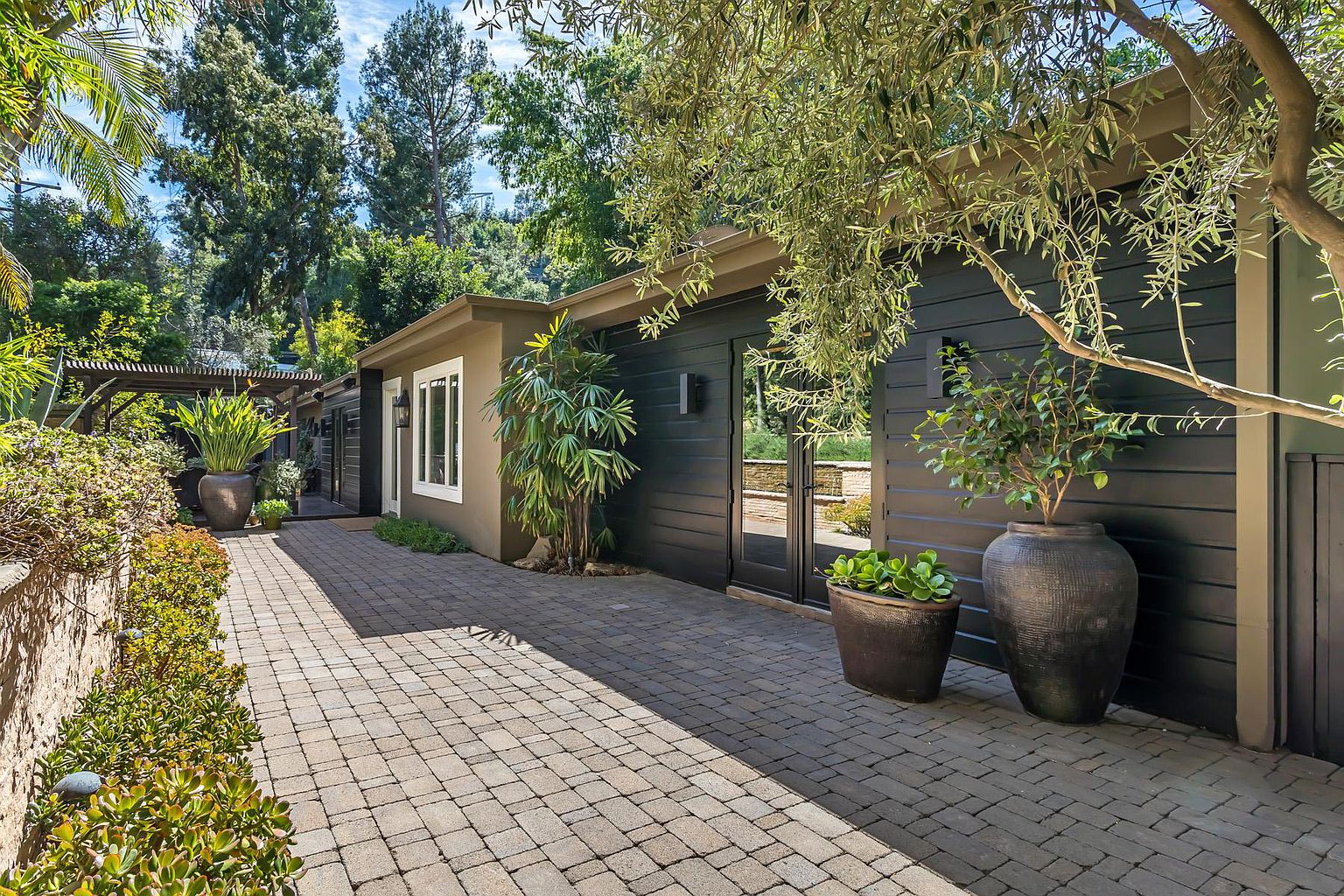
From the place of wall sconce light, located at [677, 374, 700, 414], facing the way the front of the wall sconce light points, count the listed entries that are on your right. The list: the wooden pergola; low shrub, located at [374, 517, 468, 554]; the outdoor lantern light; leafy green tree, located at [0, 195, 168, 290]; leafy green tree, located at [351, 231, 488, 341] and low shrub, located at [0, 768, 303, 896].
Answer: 5

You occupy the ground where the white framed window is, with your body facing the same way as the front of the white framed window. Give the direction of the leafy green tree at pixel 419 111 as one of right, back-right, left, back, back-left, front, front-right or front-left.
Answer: back-right

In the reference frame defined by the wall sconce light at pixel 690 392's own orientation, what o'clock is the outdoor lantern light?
The outdoor lantern light is roughly at 3 o'clock from the wall sconce light.

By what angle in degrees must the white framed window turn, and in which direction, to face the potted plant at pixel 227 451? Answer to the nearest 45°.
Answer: approximately 45° to its right

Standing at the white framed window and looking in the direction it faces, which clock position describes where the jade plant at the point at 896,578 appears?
The jade plant is roughly at 10 o'clock from the white framed window.

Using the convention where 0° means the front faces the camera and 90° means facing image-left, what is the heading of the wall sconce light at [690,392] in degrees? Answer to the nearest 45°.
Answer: approximately 45°

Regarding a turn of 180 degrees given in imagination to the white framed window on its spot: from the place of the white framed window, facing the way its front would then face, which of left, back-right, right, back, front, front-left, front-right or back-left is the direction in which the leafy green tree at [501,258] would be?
front-left

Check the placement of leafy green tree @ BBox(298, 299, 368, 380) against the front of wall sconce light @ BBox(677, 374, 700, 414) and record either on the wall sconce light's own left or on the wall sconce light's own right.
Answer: on the wall sconce light's own right

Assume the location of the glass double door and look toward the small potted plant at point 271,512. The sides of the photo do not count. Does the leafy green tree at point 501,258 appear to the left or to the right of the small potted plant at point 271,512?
right

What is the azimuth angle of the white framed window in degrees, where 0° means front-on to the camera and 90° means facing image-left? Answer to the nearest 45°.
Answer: approximately 45°
